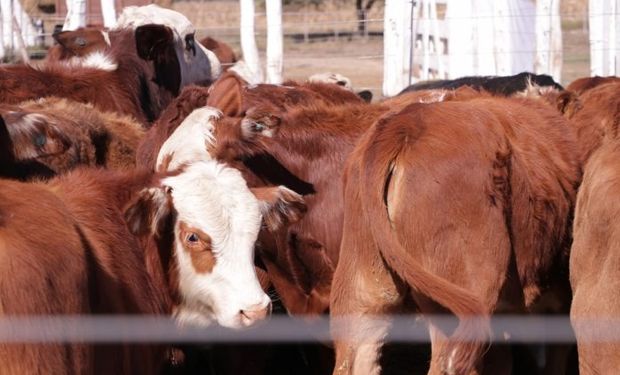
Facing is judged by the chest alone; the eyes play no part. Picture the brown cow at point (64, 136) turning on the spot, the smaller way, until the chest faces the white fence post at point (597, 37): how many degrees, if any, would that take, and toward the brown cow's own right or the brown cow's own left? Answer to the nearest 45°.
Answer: approximately 135° to the brown cow's own right

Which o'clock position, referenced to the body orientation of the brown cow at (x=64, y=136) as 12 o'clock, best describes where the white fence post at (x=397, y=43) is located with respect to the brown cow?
The white fence post is roughly at 4 o'clock from the brown cow.

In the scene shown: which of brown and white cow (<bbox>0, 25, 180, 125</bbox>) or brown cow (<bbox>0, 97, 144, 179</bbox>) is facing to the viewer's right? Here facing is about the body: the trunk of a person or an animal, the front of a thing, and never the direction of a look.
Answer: the brown and white cow

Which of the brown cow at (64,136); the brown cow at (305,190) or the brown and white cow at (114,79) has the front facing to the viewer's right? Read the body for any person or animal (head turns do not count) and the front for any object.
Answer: the brown and white cow

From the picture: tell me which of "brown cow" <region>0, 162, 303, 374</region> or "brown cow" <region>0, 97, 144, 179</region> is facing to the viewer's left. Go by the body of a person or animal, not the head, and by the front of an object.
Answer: "brown cow" <region>0, 97, 144, 179</region>

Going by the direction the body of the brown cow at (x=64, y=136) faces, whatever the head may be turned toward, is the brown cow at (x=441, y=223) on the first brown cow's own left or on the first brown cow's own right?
on the first brown cow's own left

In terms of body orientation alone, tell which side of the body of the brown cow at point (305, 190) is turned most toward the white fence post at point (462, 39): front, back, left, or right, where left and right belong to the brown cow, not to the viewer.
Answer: right

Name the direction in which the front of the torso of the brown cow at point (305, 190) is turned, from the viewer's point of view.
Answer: to the viewer's left

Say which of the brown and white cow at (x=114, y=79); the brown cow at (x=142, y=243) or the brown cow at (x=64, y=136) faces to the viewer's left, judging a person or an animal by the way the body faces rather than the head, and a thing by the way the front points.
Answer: the brown cow at (x=64, y=136)

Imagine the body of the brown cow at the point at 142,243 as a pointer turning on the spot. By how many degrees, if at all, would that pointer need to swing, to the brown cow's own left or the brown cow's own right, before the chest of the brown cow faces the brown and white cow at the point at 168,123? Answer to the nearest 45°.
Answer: approximately 135° to the brown cow's own left

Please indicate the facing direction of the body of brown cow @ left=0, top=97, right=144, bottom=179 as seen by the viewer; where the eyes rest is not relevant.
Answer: to the viewer's left

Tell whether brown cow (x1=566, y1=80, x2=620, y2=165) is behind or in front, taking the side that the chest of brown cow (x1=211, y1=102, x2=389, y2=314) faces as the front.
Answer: behind

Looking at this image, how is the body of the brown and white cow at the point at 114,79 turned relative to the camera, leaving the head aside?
to the viewer's right

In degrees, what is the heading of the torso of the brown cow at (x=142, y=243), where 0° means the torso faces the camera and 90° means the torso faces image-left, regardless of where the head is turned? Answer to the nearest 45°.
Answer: approximately 315°

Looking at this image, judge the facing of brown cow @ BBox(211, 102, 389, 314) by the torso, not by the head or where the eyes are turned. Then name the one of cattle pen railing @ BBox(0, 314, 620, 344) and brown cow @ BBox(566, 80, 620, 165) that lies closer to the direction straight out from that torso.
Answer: the cattle pen railing
